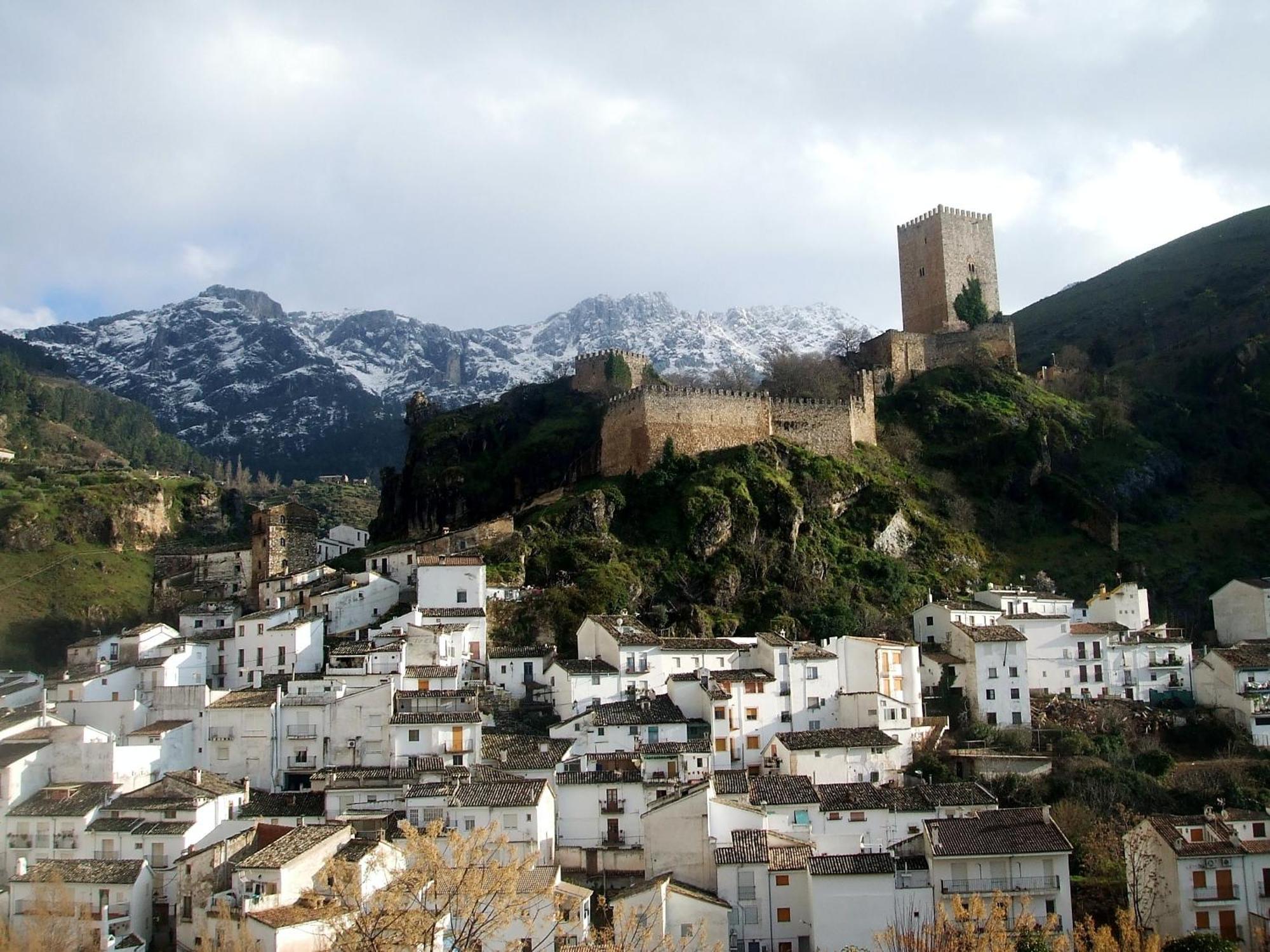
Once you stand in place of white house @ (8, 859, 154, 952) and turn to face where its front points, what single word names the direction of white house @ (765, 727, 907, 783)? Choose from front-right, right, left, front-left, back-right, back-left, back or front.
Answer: left

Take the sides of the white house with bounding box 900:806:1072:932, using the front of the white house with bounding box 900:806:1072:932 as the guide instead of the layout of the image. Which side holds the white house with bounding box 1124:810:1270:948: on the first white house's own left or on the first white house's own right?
on the first white house's own left

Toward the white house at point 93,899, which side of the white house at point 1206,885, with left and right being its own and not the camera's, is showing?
right

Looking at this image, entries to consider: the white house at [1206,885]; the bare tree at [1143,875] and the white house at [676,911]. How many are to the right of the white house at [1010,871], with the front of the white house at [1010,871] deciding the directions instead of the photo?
1

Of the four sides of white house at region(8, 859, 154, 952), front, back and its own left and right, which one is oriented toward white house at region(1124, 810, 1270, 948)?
left

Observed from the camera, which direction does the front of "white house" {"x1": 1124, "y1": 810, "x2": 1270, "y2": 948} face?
facing the viewer and to the right of the viewer

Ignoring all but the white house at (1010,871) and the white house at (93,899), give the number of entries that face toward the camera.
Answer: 2

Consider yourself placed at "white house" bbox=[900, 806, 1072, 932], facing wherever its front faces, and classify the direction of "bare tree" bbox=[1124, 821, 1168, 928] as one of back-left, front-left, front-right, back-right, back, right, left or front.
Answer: back-left

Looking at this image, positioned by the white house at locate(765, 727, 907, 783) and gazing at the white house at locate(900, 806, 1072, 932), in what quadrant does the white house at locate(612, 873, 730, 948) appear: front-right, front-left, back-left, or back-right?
front-right

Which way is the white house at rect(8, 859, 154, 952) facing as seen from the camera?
toward the camera

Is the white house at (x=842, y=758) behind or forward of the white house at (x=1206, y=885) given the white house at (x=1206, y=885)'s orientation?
behind

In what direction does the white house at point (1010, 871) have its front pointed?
toward the camera
